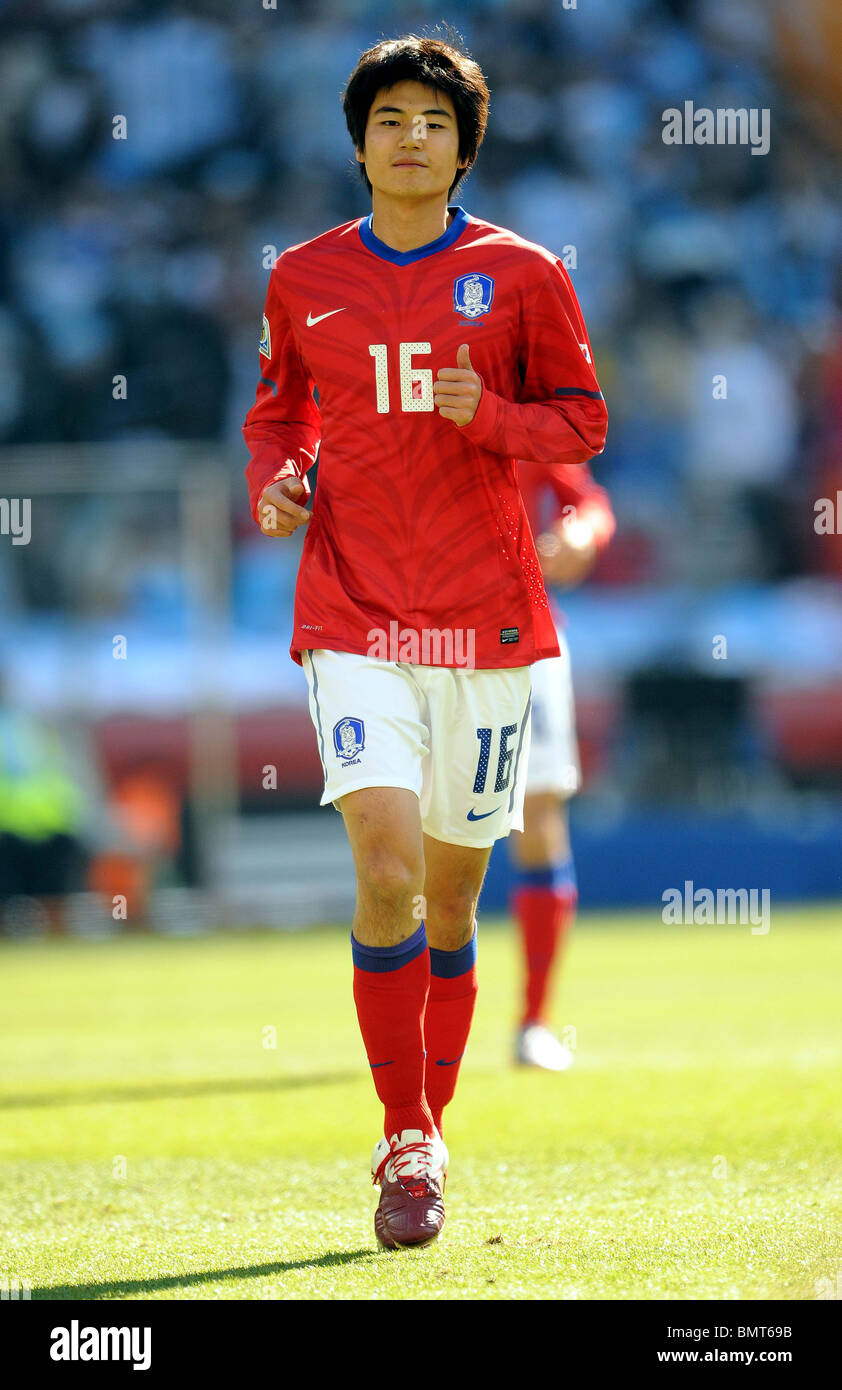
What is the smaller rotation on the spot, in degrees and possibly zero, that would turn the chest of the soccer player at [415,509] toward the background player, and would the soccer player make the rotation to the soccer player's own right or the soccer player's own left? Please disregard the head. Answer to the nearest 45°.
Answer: approximately 180°

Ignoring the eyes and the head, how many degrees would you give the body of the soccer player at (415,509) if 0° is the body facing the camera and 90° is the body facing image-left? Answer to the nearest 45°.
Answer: approximately 0°
